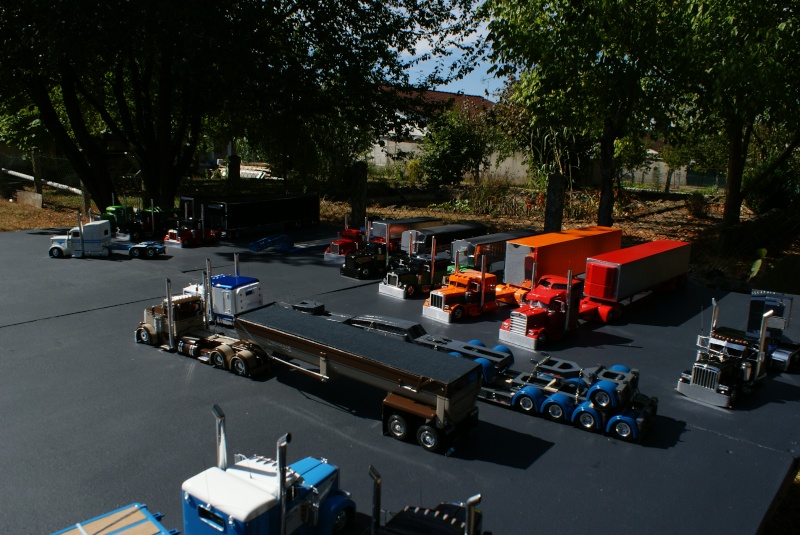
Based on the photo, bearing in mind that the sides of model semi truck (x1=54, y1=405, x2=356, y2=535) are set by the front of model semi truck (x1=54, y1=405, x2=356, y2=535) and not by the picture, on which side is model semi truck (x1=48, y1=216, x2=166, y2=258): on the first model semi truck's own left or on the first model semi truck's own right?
on the first model semi truck's own left

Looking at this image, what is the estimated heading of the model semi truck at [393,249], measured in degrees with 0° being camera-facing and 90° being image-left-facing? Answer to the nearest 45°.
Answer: approximately 45°

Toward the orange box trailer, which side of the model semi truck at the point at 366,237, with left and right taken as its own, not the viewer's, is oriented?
left

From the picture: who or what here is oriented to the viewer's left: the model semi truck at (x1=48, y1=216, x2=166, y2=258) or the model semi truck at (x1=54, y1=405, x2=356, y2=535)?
the model semi truck at (x1=48, y1=216, x2=166, y2=258)

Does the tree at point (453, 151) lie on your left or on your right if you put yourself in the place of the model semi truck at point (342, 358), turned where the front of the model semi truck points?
on your right

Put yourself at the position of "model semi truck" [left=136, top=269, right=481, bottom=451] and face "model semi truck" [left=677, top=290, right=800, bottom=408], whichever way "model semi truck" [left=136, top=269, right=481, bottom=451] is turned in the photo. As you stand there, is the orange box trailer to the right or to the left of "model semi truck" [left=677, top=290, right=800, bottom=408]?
left

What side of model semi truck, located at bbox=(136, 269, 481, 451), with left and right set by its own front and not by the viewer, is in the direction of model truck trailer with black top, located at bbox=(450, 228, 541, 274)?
right

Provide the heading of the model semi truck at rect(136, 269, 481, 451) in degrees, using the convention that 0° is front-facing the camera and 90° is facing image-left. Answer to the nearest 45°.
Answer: approximately 135°

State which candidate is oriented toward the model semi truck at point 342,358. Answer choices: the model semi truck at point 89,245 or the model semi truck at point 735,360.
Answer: the model semi truck at point 735,360

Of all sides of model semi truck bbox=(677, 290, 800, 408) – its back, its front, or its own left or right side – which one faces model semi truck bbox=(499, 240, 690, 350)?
right

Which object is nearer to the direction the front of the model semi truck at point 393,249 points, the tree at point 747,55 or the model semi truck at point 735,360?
the model semi truck

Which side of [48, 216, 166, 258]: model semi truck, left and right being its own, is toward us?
left
